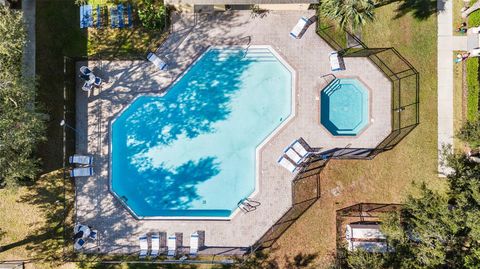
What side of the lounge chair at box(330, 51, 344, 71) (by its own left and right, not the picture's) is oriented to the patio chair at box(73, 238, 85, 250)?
right

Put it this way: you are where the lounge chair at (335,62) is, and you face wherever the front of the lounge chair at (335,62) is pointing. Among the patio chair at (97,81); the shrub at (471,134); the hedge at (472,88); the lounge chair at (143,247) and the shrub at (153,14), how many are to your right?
3

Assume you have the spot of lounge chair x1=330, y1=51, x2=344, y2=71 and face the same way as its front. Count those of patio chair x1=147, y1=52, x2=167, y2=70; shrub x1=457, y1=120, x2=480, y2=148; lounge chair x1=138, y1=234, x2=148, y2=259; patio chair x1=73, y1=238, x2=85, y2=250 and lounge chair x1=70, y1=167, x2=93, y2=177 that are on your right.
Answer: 4

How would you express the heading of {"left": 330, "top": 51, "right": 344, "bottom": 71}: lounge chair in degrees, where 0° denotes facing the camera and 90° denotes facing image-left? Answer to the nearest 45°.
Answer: approximately 0°

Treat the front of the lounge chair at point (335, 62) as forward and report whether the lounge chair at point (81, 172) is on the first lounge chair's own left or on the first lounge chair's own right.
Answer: on the first lounge chair's own right

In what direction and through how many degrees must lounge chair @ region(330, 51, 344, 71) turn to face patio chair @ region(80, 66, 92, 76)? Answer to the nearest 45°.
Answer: approximately 90° to its right

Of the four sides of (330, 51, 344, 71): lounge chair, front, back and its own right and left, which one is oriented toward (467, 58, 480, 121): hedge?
left

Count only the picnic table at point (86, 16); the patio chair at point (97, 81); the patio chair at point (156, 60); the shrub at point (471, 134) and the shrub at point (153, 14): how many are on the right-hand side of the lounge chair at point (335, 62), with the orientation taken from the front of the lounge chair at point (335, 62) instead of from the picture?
4

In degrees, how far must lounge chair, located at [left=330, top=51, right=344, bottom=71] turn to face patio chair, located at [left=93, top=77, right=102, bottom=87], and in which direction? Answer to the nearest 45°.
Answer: approximately 90° to its right

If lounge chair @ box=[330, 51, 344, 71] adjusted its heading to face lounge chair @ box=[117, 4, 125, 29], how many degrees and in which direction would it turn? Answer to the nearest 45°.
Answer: approximately 90° to its right
